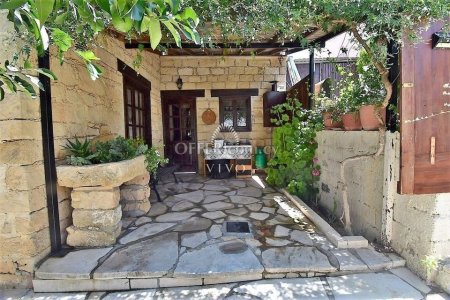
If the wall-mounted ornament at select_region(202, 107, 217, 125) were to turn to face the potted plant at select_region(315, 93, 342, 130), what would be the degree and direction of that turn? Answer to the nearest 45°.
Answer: approximately 45° to its left

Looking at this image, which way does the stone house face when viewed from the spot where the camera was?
facing the viewer

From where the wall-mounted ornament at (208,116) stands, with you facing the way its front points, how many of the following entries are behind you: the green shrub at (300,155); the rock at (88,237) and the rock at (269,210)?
0

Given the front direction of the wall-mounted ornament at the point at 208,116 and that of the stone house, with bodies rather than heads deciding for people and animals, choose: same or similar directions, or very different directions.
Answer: same or similar directions

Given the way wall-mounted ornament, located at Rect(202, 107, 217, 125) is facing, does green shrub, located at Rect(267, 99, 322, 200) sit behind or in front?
in front

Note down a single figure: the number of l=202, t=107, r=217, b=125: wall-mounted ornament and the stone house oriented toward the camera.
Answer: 2

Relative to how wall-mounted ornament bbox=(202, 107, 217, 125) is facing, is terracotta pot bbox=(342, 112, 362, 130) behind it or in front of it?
in front
